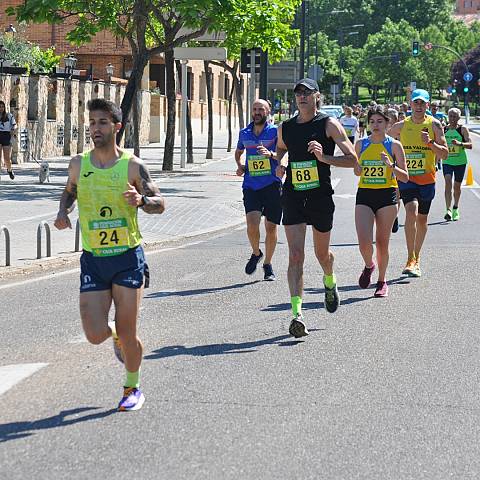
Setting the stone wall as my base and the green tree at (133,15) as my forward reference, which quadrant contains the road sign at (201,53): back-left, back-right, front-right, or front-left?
front-left

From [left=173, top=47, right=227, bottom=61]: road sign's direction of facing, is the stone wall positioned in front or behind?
in front

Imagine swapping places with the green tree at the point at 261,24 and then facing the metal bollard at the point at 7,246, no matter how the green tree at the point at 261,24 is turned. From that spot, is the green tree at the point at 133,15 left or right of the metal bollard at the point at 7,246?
right
